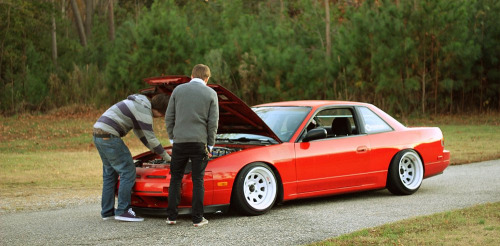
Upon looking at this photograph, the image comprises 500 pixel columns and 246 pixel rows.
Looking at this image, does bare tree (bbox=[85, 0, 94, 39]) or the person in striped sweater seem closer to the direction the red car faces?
the person in striped sweater

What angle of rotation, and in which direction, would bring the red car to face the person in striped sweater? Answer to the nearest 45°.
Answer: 0° — it already faces them

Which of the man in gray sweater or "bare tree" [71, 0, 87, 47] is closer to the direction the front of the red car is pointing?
the man in gray sweater

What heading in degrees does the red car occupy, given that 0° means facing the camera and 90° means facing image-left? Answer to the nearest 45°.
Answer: approximately 45°

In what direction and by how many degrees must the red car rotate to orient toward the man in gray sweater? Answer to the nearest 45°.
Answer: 0° — it already faces them

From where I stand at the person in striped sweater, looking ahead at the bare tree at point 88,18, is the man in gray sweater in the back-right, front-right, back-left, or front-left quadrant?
back-right
